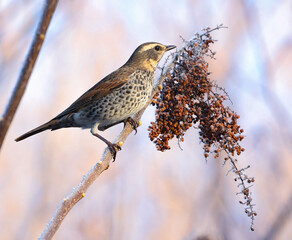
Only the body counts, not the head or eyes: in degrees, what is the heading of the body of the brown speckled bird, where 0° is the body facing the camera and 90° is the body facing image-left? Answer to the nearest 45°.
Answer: approximately 270°
